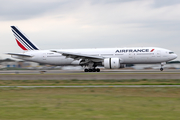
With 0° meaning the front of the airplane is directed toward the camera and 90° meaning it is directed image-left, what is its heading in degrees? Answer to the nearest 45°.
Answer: approximately 270°
